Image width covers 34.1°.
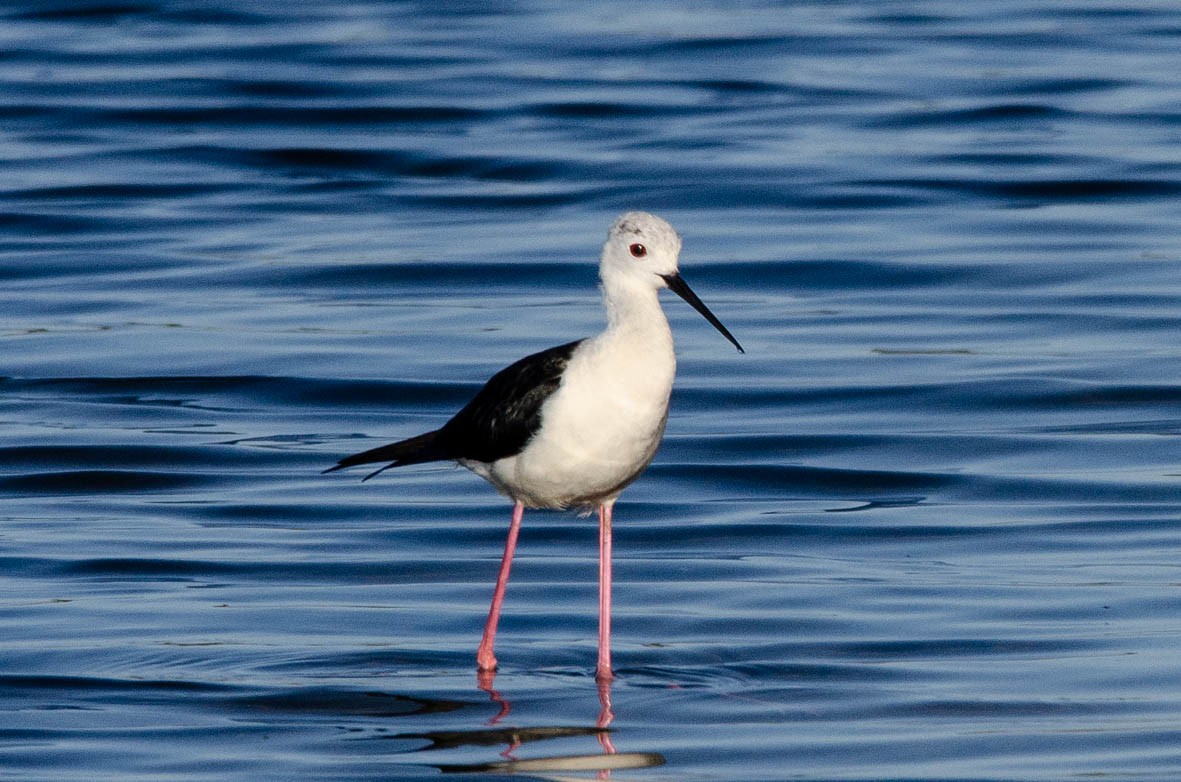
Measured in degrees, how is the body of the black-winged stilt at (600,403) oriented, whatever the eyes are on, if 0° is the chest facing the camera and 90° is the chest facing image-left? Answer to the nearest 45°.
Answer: approximately 315°
